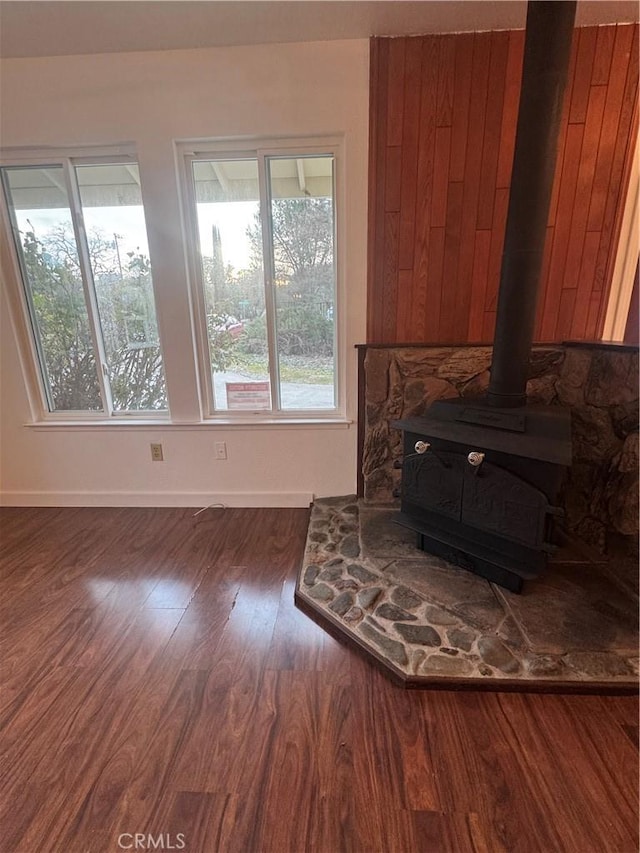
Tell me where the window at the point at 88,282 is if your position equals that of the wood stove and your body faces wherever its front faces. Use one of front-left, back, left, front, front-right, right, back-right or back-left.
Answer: front-right

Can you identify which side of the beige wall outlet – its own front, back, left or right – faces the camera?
front

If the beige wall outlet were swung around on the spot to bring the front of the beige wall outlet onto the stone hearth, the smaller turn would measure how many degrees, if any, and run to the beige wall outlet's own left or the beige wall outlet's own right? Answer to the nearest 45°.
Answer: approximately 45° to the beige wall outlet's own left

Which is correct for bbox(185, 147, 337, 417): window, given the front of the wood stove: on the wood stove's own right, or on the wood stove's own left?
on the wood stove's own right

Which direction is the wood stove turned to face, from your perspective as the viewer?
facing the viewer and to the left of the viewer

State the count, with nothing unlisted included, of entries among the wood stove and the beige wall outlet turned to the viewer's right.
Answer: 0

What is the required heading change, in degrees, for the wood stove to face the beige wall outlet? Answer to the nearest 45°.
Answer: approximately 45° to its right
